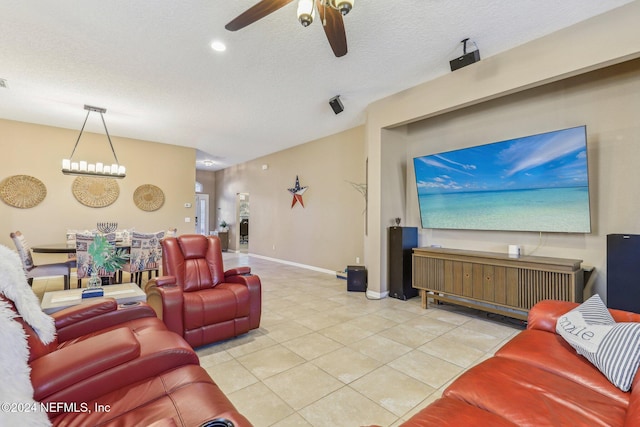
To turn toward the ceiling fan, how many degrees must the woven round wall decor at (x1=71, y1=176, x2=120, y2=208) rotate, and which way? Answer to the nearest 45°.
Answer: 0° — it already faces it

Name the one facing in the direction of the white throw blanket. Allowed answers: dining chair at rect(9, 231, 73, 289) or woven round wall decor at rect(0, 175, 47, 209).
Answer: the woven round wall decor

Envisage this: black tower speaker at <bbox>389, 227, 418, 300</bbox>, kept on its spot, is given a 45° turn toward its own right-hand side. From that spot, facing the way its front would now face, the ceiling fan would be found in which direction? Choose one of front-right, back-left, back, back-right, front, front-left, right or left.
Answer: left

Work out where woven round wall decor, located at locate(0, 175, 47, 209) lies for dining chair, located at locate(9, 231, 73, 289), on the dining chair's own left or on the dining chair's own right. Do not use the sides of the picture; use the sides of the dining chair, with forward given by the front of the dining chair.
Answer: on the dining chair's own left

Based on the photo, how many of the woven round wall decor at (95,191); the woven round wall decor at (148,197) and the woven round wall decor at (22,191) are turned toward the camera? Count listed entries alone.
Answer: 3

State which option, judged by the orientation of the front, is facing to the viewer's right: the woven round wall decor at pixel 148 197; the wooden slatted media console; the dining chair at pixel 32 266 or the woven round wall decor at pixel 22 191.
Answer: the dining chair

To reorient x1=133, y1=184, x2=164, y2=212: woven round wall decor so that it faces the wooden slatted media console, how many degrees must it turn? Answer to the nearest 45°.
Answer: approximately 45° to its left

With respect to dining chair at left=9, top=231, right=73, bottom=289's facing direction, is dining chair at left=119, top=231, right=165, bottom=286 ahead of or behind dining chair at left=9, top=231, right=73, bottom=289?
ahead

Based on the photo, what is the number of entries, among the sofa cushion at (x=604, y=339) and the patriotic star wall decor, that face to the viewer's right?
0

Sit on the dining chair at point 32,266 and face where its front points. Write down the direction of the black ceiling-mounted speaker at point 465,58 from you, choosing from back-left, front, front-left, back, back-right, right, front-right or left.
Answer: front-right

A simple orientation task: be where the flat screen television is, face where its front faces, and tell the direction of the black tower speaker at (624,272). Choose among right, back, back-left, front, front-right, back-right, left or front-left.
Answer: left

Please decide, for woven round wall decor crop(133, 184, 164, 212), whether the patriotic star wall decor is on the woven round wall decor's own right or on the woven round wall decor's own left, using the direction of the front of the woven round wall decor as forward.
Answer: on the woven round wall decor's own left

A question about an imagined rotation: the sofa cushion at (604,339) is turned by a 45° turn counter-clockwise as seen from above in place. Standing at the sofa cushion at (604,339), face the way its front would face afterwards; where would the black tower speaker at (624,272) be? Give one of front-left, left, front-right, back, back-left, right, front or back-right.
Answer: back
